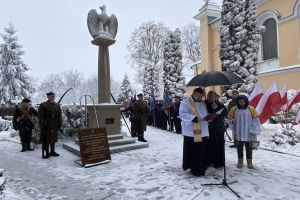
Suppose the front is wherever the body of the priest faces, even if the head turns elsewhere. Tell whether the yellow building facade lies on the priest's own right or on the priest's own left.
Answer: on the priest's own left

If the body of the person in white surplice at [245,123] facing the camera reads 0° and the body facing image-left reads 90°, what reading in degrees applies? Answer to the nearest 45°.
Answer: approximately 0°

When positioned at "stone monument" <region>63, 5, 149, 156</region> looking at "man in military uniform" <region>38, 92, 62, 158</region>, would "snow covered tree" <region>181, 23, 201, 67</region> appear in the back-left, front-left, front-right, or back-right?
back-right

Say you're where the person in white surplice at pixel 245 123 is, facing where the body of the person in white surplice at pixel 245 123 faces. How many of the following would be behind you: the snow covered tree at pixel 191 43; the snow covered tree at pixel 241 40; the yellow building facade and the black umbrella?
3

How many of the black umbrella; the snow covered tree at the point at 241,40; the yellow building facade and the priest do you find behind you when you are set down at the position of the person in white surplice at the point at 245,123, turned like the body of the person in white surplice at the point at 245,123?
2

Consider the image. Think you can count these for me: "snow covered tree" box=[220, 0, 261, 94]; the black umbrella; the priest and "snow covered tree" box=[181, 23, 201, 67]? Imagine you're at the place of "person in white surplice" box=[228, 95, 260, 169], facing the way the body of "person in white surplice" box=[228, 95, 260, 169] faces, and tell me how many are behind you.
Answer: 2

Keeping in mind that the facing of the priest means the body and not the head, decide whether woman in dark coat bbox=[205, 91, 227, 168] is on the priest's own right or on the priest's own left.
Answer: on the priest's own left

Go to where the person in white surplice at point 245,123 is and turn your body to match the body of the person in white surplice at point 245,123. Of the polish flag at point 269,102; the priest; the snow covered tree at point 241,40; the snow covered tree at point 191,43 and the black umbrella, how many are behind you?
3

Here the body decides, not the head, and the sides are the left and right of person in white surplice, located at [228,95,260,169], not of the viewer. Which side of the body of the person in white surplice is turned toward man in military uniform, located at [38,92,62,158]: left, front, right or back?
right

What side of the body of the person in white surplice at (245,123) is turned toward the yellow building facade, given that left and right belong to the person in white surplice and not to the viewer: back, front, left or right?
back

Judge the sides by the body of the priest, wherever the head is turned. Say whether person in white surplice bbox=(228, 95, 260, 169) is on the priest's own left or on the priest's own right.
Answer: on the priest's own left

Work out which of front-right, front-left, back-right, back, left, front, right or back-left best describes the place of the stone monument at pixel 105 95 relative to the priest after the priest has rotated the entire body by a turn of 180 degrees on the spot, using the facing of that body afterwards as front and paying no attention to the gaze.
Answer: front
